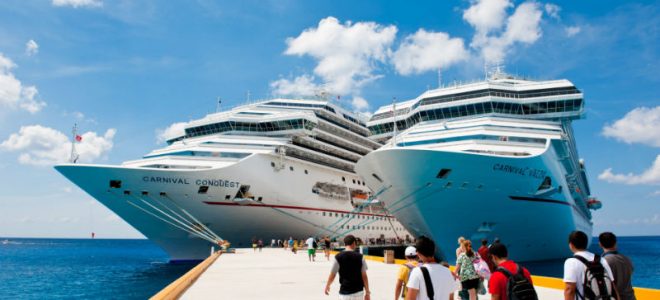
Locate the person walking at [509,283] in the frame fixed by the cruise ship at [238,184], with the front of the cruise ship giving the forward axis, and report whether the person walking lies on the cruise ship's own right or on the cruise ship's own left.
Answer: on the cruise ship's own left

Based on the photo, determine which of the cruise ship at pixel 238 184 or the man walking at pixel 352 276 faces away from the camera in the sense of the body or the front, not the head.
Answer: the man walking

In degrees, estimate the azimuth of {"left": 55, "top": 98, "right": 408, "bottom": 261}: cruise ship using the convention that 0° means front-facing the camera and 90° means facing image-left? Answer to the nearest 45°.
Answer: approximately 45°

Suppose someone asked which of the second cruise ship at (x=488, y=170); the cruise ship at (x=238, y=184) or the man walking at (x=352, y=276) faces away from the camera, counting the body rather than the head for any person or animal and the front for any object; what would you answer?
the man walking

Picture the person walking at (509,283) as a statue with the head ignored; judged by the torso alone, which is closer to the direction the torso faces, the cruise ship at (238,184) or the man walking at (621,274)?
the cruise ship

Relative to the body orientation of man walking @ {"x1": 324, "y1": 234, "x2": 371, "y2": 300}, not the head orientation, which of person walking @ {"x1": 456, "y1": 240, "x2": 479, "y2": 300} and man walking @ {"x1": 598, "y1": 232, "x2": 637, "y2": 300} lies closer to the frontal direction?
the person walking

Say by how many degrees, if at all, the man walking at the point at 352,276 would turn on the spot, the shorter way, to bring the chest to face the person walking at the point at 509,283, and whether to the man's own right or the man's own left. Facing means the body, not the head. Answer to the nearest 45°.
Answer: approximately 135° to the man's own right

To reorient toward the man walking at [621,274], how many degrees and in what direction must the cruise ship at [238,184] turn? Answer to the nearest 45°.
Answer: approximately 45° to its left

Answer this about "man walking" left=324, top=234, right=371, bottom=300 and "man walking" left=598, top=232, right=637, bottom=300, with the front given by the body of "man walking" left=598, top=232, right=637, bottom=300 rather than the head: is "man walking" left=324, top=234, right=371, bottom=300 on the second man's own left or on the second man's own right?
on the second man's own left

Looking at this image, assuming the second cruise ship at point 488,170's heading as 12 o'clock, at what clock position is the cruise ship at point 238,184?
The cruise ship is roughly at 2 o'clock from the second cruise ship.

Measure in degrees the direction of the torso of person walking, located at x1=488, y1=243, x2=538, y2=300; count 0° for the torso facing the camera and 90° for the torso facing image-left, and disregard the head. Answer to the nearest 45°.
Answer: approximately 135°

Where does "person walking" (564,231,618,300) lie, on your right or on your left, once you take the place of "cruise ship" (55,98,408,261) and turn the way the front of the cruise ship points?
on your left

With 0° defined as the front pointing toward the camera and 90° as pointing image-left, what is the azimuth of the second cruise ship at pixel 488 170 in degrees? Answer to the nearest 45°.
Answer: approximately 45°
